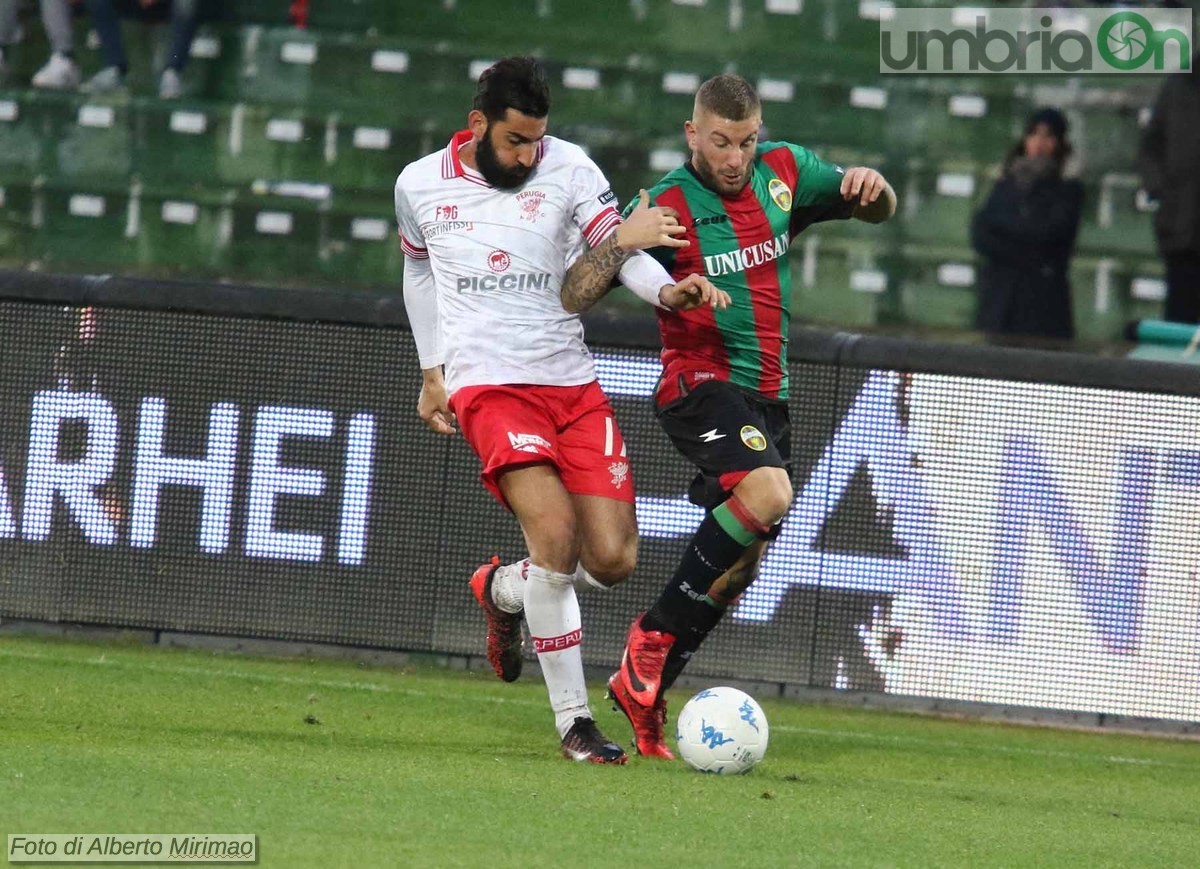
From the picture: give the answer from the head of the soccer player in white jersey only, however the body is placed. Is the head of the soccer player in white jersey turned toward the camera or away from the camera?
toward the camera

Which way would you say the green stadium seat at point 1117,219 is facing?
toward the camera

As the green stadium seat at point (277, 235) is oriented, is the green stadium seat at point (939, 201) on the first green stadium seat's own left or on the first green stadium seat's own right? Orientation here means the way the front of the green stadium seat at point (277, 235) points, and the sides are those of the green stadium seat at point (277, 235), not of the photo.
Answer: on the first green stadium seat's own left

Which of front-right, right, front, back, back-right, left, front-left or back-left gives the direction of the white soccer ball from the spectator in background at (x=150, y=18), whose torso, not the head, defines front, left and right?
front

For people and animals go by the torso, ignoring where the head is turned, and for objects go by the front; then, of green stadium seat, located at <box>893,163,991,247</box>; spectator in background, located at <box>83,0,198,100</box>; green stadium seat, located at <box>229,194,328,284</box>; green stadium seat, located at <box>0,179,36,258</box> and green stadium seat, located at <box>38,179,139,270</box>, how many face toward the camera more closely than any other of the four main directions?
5

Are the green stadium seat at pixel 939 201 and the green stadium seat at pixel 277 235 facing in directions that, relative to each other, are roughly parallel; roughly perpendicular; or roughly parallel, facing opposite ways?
roughly parallel

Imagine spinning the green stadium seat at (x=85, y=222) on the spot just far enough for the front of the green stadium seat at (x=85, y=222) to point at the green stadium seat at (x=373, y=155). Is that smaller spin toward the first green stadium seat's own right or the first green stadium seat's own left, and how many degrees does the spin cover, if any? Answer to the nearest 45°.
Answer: approximately 90° to the first green stadium seat's own left

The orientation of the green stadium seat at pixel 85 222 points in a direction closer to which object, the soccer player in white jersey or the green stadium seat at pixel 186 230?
the soccer player in white jersey

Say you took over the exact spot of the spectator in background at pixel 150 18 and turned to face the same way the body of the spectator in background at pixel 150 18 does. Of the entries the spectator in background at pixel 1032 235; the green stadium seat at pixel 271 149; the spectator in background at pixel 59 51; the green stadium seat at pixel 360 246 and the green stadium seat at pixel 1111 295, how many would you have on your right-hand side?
1

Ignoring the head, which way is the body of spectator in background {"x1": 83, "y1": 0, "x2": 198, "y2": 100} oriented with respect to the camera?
toward the camera

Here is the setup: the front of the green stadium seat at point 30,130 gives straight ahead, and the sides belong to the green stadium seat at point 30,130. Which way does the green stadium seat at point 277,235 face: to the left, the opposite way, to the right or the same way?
the same way

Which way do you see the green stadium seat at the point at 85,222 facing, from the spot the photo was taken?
facing the viewer

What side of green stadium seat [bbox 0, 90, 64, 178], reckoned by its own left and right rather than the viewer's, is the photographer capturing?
front

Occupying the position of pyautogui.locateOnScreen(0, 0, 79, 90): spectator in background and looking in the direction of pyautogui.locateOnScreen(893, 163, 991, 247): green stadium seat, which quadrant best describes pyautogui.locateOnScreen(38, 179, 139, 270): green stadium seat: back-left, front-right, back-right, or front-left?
front-right

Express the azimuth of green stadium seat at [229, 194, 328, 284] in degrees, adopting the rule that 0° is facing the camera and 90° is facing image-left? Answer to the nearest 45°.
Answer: approximately 0°

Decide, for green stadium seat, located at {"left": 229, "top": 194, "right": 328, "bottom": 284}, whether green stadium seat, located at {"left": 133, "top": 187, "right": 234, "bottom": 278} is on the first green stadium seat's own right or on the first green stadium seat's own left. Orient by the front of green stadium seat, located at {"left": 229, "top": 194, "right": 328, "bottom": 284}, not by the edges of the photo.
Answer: on the first green stadium seat's own right
